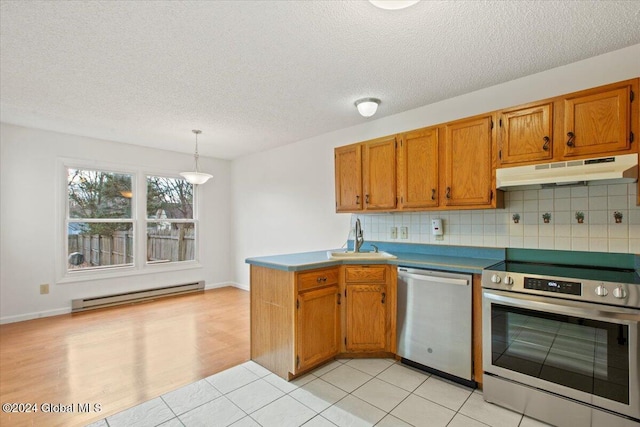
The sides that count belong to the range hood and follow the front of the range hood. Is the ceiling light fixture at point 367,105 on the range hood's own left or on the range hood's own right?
on the range hood's own right

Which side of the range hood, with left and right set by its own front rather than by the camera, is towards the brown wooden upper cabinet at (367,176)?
right

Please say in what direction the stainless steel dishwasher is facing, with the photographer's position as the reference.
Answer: facing the viewer and to the left of the viewer

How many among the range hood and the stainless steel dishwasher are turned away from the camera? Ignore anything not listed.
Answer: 0

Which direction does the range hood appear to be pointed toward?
toward the camera

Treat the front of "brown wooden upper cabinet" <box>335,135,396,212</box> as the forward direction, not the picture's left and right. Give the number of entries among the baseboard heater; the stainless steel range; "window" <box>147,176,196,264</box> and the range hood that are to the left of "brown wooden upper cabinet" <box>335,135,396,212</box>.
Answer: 2

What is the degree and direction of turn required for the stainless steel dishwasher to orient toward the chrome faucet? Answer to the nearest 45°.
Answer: approximately 90° to its right

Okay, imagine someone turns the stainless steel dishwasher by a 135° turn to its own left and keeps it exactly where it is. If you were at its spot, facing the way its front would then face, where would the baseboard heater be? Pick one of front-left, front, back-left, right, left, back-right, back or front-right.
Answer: back

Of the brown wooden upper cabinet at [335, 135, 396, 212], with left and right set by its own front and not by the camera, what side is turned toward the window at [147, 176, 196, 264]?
right

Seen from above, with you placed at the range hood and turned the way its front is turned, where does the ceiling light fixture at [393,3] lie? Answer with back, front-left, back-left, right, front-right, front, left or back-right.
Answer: front-right
